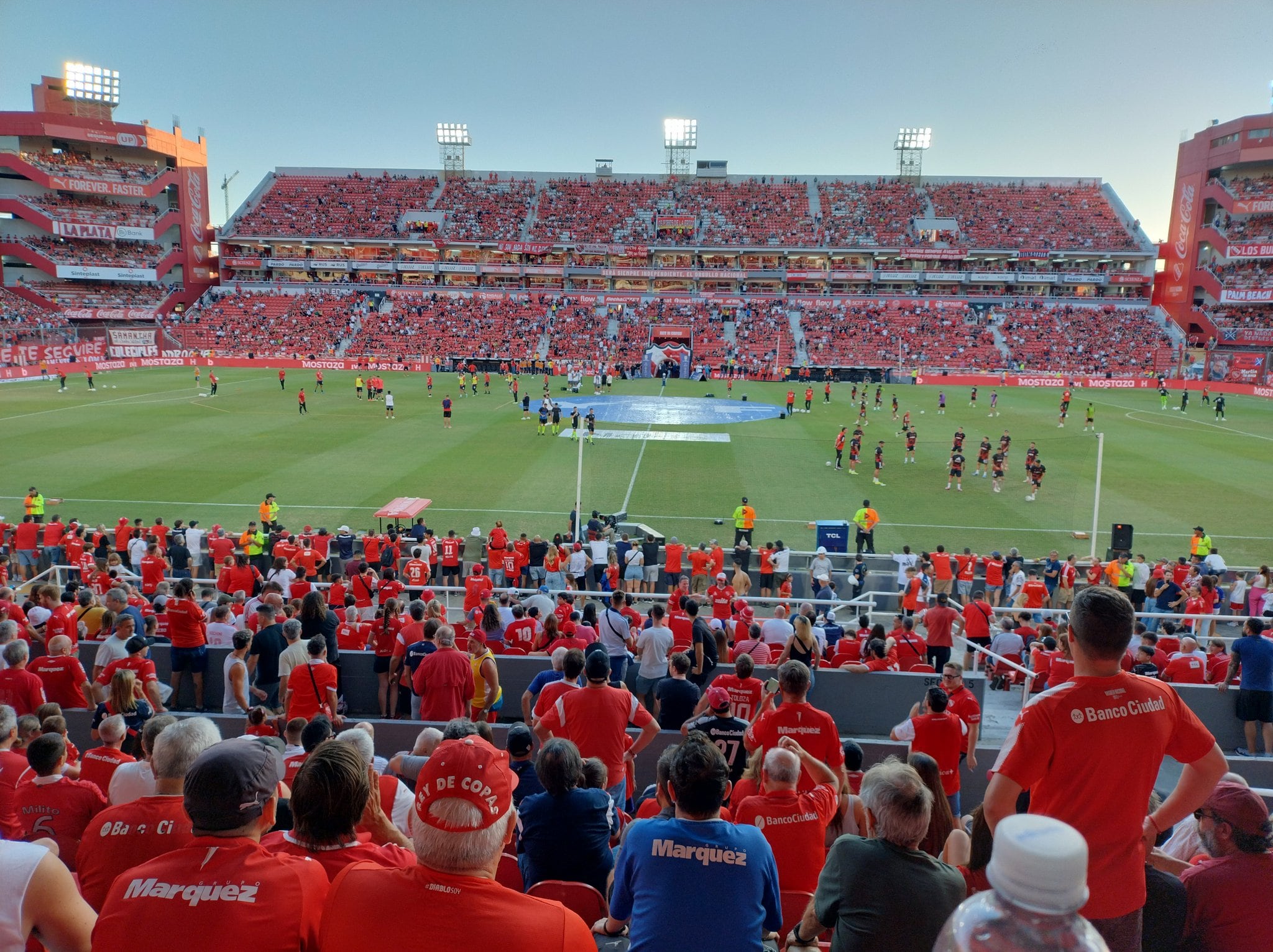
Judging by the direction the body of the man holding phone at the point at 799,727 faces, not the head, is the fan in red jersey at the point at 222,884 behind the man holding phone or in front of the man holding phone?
behind

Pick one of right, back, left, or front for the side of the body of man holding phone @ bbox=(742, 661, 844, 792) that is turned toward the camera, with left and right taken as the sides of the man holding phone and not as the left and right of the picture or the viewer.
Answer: back

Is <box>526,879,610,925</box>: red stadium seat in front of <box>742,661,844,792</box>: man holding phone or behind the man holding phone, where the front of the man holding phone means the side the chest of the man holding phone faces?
behind

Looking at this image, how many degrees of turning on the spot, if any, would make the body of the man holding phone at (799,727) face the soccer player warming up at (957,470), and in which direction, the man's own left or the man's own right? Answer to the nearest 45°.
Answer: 0° — they already face them

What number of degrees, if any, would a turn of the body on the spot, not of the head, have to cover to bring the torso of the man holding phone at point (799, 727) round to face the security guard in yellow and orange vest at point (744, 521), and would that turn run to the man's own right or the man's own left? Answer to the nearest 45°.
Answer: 0° — they already face them

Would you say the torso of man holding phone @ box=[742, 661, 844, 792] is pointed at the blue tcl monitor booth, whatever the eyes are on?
yes

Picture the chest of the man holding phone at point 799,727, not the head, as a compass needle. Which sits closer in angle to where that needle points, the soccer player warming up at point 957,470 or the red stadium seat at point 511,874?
the soccer player warming up

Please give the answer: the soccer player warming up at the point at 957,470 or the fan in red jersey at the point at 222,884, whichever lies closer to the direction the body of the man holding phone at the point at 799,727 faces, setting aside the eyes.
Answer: the soccer player warming up

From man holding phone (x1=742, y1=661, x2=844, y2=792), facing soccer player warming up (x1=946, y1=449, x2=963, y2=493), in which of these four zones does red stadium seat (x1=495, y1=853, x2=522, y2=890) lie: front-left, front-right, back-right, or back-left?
back-left

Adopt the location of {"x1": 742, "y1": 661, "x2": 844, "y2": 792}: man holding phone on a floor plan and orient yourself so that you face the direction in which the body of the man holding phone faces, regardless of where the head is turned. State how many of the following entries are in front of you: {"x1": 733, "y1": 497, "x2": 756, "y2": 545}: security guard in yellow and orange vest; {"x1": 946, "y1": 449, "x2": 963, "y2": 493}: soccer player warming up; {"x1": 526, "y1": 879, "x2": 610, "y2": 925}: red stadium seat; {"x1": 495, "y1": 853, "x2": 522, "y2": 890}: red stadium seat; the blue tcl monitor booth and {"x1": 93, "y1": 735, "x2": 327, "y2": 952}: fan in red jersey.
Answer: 3
